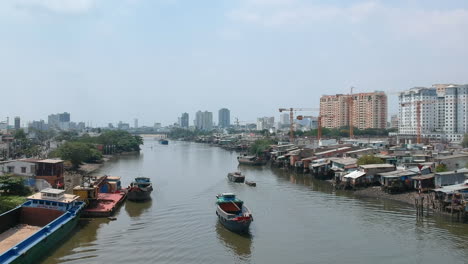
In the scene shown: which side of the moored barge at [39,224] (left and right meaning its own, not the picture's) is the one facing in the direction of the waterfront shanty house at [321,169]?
back

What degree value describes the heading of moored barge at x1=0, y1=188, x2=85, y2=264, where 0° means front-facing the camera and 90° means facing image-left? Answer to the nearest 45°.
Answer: approximately 45°

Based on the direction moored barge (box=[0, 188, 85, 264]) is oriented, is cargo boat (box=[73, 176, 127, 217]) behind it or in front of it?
behind

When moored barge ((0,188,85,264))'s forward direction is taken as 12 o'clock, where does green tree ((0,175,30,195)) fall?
The green tree is roughly at 4 o'clock from the moored barge.

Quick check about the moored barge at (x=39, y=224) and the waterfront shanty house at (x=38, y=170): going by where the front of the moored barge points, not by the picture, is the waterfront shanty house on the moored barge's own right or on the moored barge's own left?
on the moored barge's own right

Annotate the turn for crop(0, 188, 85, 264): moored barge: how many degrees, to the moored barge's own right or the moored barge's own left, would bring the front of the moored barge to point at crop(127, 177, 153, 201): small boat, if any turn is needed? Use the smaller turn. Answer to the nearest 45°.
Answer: approximately 180°

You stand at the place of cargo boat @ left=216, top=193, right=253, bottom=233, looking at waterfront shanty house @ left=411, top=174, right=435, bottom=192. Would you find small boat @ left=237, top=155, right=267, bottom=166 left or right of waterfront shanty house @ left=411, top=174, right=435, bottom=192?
left

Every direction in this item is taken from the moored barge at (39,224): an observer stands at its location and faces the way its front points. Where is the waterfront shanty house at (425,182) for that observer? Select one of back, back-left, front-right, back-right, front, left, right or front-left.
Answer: back-left

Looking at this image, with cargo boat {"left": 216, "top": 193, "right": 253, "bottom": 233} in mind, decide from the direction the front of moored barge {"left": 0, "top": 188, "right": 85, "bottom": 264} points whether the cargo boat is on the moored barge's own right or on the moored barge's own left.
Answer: on the moored barge's own left

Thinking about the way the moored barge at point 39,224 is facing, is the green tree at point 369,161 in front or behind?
behind

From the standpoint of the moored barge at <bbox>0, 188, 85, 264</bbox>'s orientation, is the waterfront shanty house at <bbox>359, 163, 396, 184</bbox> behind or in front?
behind

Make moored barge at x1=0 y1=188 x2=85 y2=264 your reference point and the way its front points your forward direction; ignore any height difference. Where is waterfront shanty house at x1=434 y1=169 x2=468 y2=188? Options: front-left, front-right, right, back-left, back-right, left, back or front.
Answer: back-left

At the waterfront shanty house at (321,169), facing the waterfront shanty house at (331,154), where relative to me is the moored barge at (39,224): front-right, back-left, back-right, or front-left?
back-left

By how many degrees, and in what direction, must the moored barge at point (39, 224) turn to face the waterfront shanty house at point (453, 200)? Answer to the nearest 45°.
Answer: approximately 135° to its left

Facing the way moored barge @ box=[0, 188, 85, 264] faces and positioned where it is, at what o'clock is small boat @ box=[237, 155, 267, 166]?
The small boat is roughly at 6 o'clock from the moored barge.
